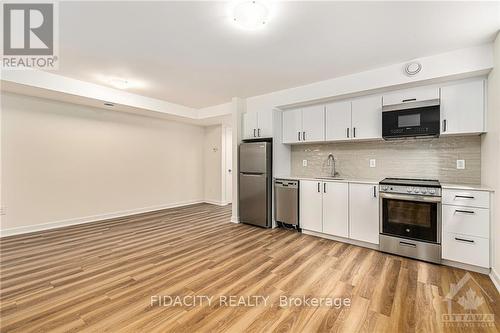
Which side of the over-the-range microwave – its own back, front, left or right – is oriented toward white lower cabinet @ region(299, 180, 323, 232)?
right

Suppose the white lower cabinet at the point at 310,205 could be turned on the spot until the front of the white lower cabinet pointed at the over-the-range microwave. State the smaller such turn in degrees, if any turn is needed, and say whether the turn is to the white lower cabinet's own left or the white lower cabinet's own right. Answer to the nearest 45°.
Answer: approximately 135° to the white lower cabinet's own left

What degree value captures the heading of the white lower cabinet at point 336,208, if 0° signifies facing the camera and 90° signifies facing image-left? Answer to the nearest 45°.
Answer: approximately 45°

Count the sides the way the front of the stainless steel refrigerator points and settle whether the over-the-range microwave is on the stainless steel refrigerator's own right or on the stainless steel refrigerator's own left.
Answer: on the stainless steel refrigerator's own left

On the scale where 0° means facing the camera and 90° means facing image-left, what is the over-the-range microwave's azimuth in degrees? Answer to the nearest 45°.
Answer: approximately 0°

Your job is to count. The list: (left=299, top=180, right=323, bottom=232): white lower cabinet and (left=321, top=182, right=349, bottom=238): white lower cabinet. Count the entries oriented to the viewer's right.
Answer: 0

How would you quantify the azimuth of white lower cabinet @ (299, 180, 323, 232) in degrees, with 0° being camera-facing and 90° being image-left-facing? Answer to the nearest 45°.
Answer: approximately 45°

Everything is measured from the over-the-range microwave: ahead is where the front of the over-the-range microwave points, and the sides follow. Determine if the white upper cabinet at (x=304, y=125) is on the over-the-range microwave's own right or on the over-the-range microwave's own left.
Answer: on the over-the-range microwave's own right

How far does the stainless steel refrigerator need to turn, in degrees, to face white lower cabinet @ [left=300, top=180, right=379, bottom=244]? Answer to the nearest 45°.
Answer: approximately 90° to its left
